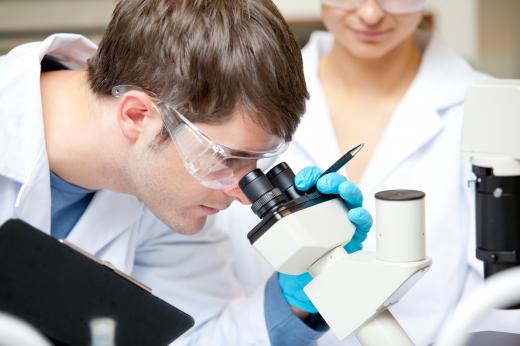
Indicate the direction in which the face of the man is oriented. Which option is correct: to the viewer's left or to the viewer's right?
to the viewer's right

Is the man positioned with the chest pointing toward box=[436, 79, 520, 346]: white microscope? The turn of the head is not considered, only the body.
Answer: yes

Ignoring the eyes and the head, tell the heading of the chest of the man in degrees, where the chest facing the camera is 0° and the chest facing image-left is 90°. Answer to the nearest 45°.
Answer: approximately 315°

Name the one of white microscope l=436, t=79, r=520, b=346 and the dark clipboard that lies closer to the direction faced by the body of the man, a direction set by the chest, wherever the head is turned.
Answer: the white microscope

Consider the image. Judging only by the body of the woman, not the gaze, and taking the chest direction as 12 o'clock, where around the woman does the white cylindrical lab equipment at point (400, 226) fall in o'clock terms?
The white cylindrical lab equipment is roughly at 12 o'clock from the woman.

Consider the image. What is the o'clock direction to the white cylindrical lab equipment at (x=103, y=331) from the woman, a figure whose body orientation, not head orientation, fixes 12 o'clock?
The white cylindrical lab equipment is roughly at 1 o'clock from the woman.

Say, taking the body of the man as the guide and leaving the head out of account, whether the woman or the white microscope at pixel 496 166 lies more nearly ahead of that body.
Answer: the white microscope

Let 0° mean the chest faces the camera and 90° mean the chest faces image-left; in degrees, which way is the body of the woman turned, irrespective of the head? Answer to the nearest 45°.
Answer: approximately 0°
